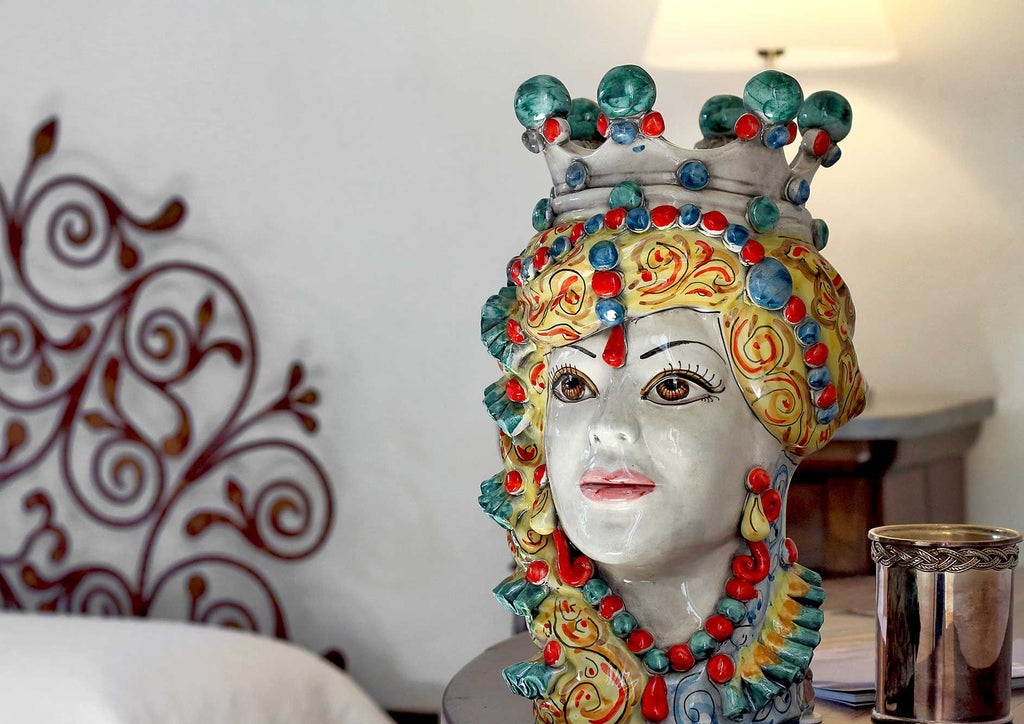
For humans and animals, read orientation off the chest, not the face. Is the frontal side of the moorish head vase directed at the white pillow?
no

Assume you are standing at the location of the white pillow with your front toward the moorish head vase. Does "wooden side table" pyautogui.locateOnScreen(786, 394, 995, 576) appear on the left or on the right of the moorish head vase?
left

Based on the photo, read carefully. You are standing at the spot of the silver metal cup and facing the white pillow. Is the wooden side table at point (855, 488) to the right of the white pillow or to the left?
right

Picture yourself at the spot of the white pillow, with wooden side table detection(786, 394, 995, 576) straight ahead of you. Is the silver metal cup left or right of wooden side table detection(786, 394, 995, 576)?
right

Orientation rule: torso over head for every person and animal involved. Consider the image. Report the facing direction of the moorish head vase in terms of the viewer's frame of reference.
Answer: facing the viewer and to the left of the viewer
